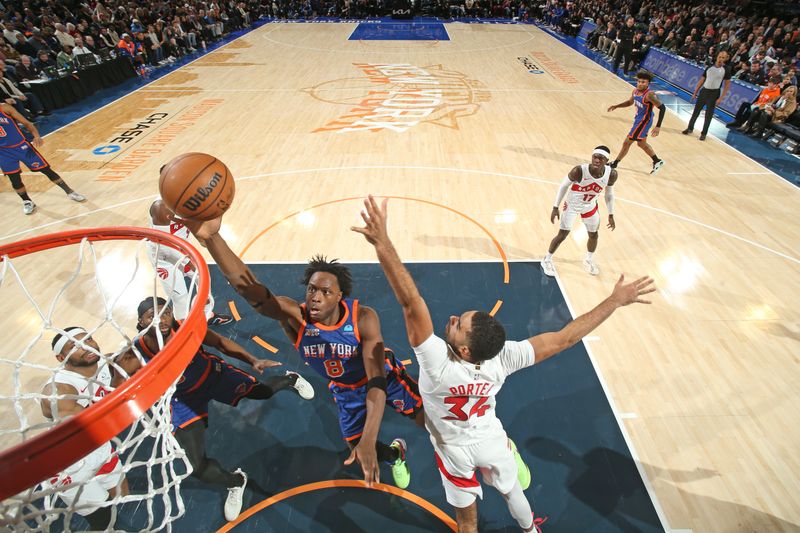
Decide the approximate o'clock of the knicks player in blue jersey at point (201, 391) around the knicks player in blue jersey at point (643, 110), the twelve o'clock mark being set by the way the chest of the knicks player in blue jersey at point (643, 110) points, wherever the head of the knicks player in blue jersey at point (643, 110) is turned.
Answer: the knicks player in blue jersey at point (201, 391) is roughly at 11 o'clock from the knicks player in blue jersey at point (643, 110).

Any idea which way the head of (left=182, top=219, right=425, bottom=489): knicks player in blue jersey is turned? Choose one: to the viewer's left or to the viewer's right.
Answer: to the viewer's left

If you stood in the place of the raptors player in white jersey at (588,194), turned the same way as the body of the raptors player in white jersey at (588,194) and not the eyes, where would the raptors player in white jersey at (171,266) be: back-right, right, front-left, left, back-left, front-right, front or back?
front-right

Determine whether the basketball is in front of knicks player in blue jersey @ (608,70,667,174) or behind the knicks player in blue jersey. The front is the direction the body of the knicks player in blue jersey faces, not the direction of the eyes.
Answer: in front

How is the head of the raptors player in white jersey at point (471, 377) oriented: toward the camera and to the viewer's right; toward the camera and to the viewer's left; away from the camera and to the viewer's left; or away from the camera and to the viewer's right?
away from the camera and to the viewer's left

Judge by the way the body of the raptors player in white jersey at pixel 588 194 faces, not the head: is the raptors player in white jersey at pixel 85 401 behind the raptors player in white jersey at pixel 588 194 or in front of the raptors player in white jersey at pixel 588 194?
in front

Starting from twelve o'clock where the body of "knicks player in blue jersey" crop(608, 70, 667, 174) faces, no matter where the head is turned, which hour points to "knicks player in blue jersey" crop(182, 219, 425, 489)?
"knicks player in blue jersey" crop(182, 219, 425, 489) is roughly at 11 o'clock from "knicks player in blue jersey" crop(608, 70, 667, 174).

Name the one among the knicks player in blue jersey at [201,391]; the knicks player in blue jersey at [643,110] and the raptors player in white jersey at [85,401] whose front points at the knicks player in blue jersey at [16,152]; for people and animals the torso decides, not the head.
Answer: the knicks player in blue jersey at [643,110]

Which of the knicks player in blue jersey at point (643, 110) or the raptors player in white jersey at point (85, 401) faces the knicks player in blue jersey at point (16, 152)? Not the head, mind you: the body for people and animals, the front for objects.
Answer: the knicks player in blue jersey at point (643, 110)
